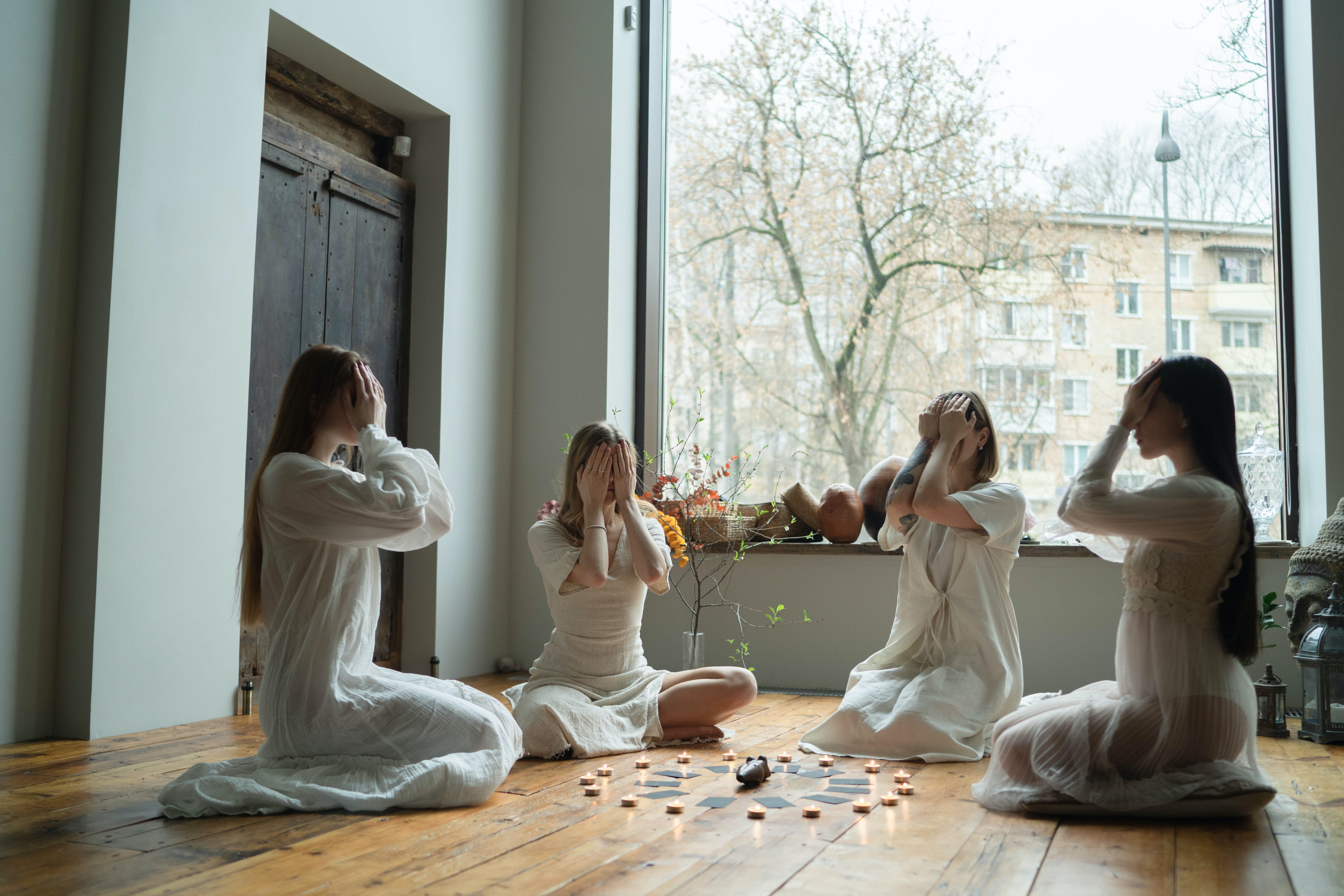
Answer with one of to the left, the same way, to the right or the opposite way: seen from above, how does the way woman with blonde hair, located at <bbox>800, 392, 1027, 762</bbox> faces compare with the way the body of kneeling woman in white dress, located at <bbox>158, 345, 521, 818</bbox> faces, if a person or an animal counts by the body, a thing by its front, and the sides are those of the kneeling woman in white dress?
the opposite way

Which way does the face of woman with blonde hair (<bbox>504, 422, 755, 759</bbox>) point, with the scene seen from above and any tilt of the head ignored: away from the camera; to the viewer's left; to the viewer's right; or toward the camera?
toward the camera

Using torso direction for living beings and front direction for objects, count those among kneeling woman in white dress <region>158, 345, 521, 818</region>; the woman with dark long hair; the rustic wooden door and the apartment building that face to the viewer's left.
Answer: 1

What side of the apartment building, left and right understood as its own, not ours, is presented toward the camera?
front

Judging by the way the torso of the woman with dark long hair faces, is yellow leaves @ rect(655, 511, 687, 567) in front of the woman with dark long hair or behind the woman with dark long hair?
in front

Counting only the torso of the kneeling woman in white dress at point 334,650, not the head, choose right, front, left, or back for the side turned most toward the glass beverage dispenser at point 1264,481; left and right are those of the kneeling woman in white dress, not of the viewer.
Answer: front

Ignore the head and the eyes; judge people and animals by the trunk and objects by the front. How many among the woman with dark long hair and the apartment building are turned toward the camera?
1

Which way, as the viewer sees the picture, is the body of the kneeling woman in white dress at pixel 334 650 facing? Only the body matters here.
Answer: to the viewer's right

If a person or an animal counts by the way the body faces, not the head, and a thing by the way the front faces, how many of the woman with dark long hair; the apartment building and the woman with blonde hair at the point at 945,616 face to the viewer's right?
0

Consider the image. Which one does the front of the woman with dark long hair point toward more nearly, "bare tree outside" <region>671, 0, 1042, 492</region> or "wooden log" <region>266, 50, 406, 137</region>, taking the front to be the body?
the wooden log

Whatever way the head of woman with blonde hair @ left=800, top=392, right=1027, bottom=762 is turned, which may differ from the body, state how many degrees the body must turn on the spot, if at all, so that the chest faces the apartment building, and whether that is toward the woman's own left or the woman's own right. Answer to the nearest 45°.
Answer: approximately 180°

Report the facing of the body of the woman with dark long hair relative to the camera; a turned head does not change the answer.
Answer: to the viewer's left

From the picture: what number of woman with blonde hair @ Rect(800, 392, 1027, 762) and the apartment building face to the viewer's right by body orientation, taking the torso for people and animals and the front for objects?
0

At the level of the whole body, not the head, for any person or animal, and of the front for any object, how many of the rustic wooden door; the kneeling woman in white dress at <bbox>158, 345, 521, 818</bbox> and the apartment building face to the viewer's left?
0

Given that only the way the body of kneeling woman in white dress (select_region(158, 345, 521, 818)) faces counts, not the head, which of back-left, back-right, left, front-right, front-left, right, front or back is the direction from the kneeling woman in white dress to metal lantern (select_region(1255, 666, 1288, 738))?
front

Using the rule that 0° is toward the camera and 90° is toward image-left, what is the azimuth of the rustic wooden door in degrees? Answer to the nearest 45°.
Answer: approximately 315°

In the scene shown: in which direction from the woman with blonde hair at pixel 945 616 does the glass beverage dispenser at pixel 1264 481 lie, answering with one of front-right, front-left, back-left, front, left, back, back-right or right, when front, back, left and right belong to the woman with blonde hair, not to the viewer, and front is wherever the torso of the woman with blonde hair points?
back

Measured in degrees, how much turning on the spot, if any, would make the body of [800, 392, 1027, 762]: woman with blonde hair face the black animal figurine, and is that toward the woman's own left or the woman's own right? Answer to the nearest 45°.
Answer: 0° — they already face it

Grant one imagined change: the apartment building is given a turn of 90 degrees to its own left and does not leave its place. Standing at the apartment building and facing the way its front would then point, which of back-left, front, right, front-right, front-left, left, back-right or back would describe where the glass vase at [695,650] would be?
back-right

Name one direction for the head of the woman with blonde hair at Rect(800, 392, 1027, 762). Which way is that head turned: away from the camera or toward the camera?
toward the camera
